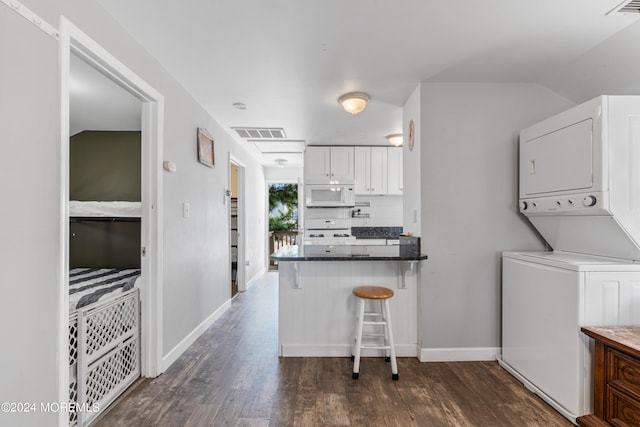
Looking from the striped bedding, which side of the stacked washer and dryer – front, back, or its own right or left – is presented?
front

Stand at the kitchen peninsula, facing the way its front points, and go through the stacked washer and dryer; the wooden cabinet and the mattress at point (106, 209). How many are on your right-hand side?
1

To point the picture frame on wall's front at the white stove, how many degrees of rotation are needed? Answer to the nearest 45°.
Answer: approximately 90° to its left

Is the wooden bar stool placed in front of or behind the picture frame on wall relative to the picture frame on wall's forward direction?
in front

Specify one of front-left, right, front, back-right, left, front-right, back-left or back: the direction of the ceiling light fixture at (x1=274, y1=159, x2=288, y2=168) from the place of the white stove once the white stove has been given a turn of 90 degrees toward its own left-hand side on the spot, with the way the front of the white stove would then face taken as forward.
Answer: back-left

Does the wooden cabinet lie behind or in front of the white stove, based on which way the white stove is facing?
in front

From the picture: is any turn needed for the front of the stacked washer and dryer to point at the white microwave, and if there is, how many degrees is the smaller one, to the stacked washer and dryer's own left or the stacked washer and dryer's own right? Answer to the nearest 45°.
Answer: approximately 90° to the stacked washer and dryer's own right

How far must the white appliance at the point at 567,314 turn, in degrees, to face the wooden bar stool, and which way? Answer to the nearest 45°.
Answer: approximately 45° to its right

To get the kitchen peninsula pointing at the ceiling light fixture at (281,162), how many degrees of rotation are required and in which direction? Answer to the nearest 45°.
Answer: approximately 180°

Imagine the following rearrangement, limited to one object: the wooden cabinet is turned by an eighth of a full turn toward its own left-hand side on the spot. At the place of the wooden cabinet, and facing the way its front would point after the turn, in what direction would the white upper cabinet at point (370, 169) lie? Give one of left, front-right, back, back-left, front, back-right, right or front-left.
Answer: back-right

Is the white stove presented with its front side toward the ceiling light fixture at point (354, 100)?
yes

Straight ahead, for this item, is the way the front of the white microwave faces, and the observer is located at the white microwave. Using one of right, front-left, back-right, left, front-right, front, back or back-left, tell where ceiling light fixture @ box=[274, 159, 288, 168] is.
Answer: back-right

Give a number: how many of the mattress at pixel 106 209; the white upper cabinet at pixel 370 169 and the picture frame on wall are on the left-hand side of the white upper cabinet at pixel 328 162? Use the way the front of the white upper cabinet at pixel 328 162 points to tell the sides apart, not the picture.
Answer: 1
